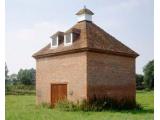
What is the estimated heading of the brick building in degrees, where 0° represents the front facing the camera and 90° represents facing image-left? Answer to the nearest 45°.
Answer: approximately 45°
